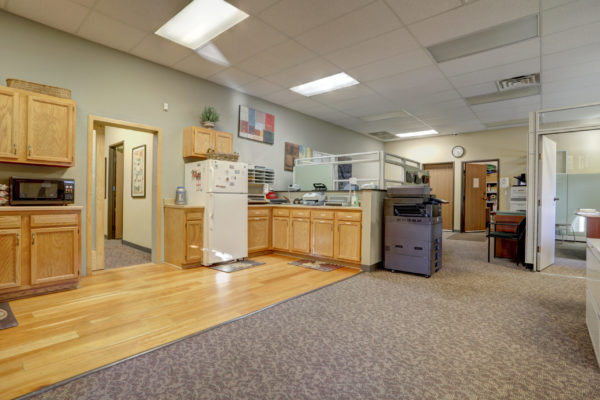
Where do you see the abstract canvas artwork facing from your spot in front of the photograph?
facing the viewer and to the right of the viewer

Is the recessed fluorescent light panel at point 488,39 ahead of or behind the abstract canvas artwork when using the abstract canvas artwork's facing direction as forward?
ahead

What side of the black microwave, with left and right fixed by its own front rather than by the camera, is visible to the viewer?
front

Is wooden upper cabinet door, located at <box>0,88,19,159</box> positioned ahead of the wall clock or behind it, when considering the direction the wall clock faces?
ahead

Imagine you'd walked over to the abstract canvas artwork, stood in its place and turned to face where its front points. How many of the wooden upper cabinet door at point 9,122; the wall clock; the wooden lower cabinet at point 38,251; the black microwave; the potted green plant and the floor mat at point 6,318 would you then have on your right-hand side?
5

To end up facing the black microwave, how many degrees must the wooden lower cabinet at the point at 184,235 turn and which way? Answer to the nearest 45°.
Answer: approximately 90° to its right

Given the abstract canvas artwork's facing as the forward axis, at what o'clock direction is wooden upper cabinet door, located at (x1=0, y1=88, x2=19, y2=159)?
The wooden upper cabinet door is roughly at 3 o'clock from the abstract canvas artwork.

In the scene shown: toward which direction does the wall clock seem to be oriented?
toward the camera

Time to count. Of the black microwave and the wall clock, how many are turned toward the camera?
2

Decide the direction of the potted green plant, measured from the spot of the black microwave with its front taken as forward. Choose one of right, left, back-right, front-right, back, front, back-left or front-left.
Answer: left

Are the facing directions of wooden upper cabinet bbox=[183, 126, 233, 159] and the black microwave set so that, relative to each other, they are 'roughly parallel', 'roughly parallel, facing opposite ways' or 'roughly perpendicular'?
roughly parallel

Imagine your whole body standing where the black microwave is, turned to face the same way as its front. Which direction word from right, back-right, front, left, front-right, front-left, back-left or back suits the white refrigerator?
left

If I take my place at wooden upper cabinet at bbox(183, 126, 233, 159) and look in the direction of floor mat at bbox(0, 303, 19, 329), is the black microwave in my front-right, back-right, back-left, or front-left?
front-right
